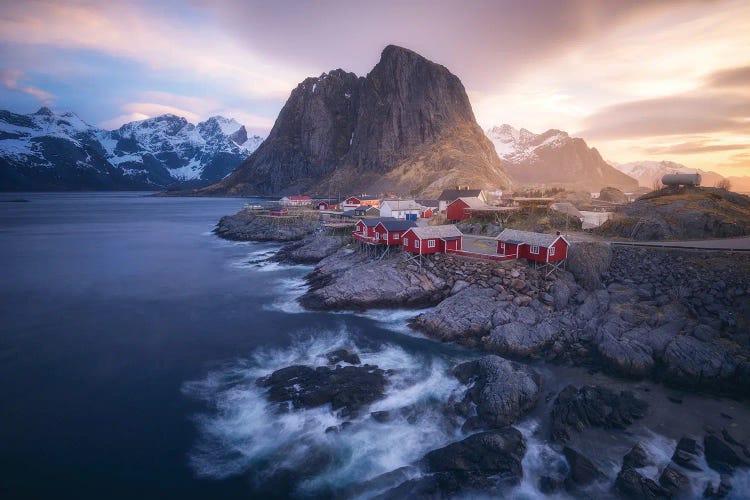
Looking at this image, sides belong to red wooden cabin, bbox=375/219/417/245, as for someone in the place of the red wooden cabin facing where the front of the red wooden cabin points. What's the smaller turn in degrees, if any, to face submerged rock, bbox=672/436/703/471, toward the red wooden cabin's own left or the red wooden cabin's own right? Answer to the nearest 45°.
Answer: approximately 90° to the red wooden cabin's own left

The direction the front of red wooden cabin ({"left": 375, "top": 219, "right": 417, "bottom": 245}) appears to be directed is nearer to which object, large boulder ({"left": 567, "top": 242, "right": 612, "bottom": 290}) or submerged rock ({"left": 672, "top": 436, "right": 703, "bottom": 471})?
the submerged rock

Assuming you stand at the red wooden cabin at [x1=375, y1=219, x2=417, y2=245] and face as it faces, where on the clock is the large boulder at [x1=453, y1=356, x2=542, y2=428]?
The large boulder is roughly at 10 o'clock from the red wooden cabin.

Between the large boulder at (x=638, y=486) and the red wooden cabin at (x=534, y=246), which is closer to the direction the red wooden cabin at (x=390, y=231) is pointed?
the large boulder

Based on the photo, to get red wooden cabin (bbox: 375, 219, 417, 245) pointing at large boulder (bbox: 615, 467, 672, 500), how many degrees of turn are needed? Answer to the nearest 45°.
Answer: approximately 45° to its left

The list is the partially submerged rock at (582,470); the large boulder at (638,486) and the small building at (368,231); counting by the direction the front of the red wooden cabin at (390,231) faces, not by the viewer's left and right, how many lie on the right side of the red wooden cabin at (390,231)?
1

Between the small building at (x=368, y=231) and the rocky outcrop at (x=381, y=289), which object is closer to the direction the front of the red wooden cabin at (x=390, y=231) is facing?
the rocky outcrop

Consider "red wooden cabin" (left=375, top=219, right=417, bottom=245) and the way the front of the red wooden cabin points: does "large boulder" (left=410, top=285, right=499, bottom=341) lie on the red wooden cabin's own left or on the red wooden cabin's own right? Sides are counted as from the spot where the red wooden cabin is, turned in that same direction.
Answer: on the red wooden cabin's own left

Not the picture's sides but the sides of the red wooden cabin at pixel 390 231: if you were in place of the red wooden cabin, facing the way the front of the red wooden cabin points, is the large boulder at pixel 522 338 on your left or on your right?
on your left

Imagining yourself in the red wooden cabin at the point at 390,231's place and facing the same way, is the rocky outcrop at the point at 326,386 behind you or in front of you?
in front

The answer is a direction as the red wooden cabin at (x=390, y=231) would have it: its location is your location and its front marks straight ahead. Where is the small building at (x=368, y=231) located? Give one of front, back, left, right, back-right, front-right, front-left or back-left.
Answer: right

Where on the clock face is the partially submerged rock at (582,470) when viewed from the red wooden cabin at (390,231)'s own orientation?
The partially submerged rock is roughly at 10 o'clock from the red wooden cabin.

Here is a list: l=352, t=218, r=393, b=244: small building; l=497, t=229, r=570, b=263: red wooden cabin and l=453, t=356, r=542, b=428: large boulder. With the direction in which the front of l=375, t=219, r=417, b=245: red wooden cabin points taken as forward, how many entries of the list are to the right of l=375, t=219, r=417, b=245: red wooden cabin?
1

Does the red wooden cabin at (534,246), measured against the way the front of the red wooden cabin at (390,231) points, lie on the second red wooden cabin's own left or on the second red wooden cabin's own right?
on the second red wooden cabin's own left

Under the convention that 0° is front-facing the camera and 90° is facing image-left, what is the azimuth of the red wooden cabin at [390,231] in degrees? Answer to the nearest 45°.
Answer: approximately 45°

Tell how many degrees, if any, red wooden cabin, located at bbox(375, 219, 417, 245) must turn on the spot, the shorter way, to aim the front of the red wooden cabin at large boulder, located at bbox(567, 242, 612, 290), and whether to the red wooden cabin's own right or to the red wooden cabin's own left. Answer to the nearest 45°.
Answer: approximately 90° to the red wooden cabin's own left
